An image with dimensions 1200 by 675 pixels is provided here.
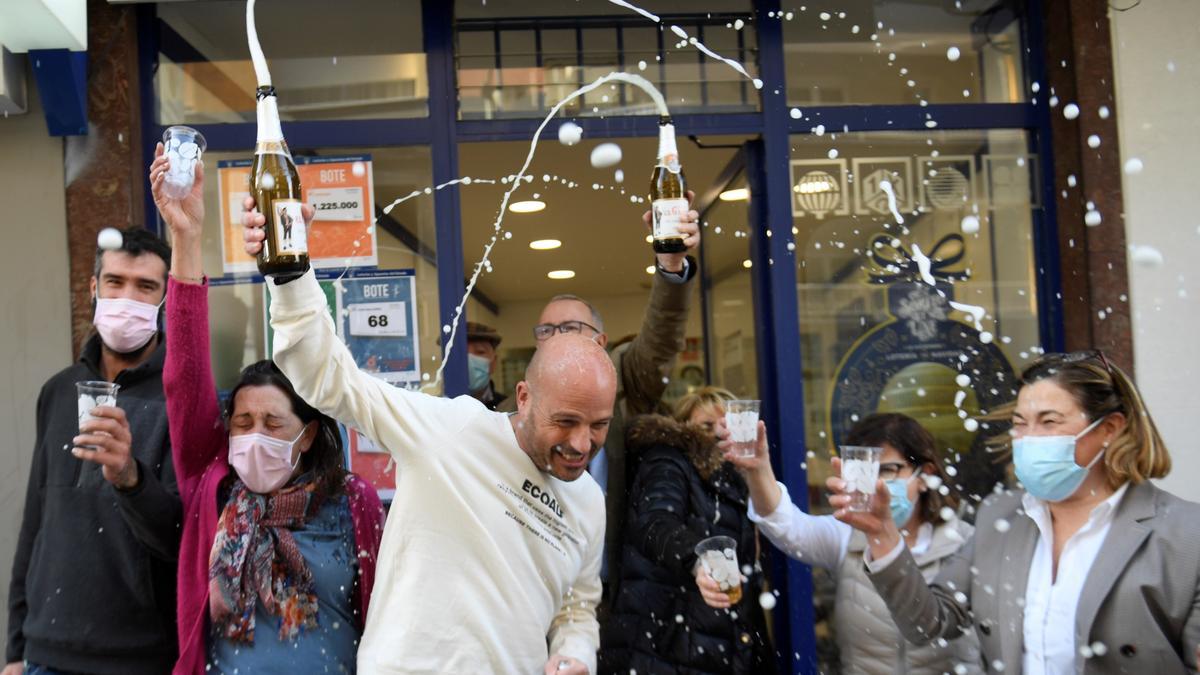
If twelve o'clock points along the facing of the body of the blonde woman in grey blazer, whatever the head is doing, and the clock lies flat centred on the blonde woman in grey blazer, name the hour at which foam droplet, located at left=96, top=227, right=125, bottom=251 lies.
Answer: The foam droplet is roughly at 1 o'clock from the blonde woman in grey blazer.

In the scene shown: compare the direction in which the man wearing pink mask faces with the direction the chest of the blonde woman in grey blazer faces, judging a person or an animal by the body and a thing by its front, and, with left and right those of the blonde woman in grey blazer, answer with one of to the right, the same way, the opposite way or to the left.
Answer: to the left

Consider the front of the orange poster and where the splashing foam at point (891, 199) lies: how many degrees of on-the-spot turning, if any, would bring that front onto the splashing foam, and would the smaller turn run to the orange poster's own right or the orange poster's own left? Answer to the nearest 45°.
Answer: approximately 90° to the orange poster's own left

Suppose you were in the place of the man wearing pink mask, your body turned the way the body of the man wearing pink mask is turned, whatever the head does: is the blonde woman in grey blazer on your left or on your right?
on your left

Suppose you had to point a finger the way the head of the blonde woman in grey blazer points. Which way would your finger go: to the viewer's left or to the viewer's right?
to the viewer's left

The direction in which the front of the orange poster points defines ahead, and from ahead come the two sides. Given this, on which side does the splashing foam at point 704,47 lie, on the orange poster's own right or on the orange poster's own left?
on the orange poster's own left

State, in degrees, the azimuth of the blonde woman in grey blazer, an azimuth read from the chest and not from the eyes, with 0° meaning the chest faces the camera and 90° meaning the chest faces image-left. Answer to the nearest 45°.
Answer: approximately 45°

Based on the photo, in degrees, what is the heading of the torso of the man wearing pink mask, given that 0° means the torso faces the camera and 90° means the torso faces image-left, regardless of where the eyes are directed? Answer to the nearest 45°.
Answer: approximately 0°

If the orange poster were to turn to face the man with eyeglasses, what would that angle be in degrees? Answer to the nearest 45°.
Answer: approximately 45° to its left

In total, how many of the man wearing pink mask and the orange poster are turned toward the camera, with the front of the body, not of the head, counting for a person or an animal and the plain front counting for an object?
2
